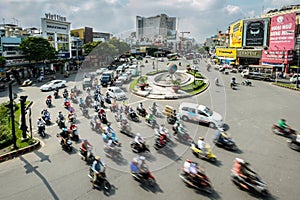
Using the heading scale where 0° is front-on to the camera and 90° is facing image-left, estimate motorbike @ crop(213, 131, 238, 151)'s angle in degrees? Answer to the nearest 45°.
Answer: approximately 315°

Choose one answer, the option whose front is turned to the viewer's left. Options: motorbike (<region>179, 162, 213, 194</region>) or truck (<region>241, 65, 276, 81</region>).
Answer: the truck

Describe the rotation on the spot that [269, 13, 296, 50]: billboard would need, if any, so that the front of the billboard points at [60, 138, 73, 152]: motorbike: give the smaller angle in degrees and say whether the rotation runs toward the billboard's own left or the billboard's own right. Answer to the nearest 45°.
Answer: approximately 45° to the billboard's own left

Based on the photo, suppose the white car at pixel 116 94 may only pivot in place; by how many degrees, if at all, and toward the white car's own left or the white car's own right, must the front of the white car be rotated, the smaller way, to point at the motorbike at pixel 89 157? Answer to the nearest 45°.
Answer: approximately 45° to the white car's own right

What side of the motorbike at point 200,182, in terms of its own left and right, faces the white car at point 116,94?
back

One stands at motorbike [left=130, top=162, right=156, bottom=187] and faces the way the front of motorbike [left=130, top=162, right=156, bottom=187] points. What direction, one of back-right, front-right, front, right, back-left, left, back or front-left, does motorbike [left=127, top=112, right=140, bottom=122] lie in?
back-left

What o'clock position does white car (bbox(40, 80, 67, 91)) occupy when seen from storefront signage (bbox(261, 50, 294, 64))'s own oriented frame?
The white car is roughly at 12 o'clock from the storefront signage.

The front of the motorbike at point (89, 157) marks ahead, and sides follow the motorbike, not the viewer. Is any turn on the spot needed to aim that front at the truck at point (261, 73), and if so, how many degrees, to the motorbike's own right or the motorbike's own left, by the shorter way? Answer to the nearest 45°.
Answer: approximately 90° to the motorbike's own left

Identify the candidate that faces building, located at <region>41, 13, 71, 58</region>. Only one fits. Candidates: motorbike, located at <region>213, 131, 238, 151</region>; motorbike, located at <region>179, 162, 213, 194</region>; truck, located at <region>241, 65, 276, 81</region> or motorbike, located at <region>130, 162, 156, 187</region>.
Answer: the truck
